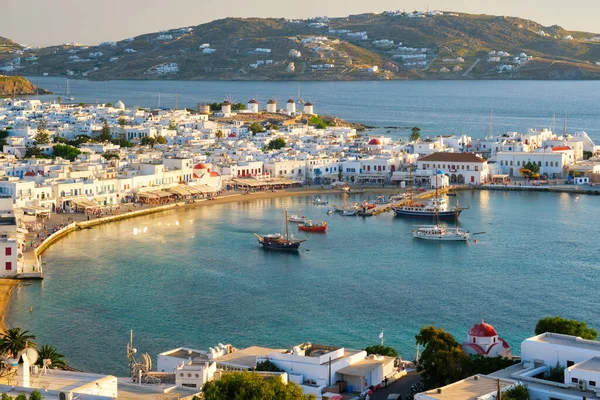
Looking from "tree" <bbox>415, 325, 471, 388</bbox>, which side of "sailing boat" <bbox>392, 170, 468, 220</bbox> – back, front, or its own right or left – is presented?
right

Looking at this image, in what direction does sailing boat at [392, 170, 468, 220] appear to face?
to the viewer's right

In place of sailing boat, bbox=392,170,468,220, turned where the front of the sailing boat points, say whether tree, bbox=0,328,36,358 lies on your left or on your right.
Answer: on your right

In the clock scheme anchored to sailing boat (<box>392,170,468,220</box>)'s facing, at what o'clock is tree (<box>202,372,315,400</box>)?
The tree is roughly at 3 o'clock from the sailing boat.

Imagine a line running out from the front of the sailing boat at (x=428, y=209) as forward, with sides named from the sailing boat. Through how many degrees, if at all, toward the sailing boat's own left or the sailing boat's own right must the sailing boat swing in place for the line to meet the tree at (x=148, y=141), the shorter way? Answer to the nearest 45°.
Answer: approximately 135° to the sailing boat's own left

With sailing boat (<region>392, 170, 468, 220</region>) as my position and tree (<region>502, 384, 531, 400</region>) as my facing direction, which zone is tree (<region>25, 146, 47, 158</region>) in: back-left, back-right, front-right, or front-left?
back-right
